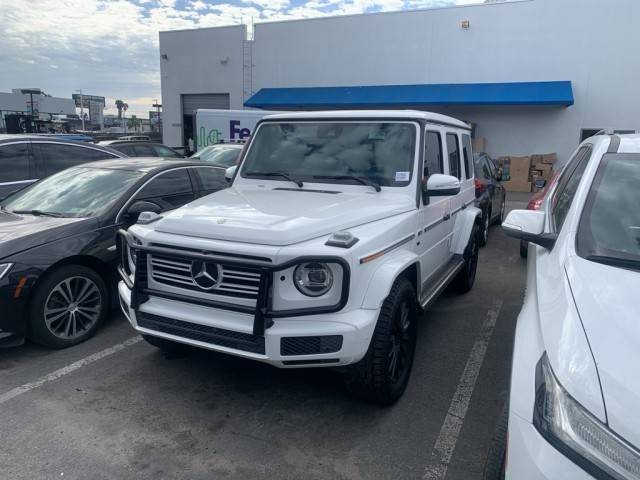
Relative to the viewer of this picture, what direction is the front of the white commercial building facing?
facing the viewer

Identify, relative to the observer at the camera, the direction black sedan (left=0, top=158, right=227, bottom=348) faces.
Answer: facing the viewer and to the left of the viewer

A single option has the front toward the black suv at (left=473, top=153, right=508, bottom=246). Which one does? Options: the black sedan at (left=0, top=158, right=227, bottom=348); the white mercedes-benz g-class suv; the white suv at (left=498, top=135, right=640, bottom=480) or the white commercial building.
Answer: the white commercial building

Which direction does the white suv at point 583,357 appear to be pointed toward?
toward the camera

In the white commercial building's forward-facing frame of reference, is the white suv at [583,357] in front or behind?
in front

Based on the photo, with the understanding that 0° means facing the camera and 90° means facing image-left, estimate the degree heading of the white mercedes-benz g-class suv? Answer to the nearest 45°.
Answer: approximately 45°

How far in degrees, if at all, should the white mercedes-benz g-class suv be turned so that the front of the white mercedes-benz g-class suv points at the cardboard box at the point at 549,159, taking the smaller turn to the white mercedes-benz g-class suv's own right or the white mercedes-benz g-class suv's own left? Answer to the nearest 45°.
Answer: approximately 180°

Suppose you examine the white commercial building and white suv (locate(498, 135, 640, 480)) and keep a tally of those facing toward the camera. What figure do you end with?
2

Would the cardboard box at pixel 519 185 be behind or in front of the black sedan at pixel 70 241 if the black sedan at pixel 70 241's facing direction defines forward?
behind
